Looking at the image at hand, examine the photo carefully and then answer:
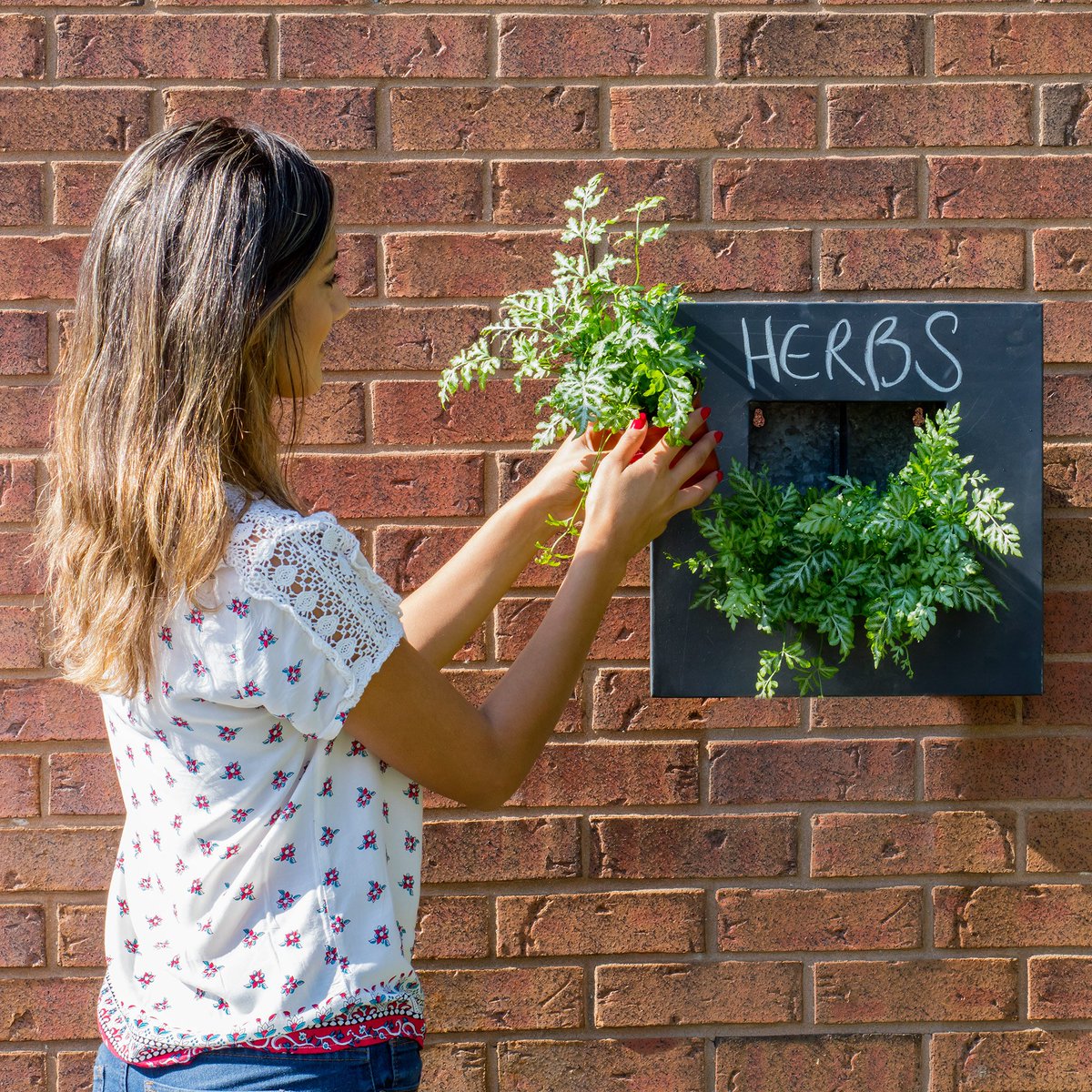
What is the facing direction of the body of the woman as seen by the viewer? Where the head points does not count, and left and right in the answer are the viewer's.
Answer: facing away from the viewer and to the right of the viewer

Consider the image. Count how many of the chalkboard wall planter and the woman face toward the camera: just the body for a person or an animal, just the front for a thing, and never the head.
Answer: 1

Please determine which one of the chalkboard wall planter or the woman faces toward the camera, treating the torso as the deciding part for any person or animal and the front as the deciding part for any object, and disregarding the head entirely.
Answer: the chalkboard wall planter

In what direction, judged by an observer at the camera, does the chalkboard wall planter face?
facing the viewer

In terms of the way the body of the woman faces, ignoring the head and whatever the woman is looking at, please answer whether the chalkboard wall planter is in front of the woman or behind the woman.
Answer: in front
